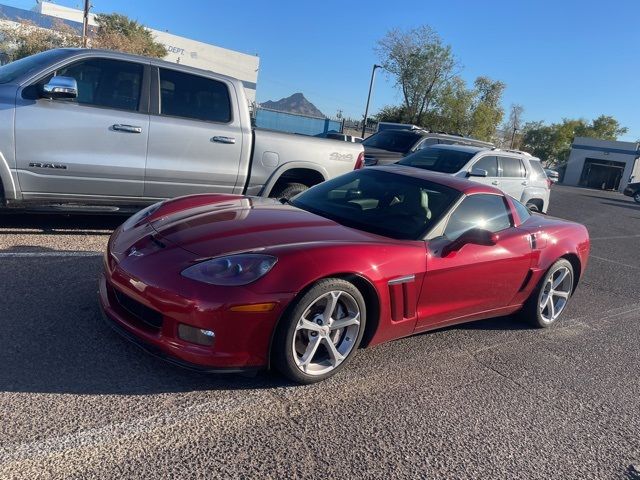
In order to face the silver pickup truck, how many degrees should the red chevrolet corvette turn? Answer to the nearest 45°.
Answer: approximately 90° to its right

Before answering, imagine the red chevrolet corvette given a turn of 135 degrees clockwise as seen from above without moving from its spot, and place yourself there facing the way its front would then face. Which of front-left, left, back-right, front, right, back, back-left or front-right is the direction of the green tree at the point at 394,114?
front

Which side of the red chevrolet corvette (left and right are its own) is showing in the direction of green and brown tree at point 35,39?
right

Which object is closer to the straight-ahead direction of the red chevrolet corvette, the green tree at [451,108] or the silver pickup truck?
the silver pickup truck

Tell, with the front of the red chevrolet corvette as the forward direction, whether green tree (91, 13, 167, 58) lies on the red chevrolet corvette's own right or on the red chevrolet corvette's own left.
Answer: on the red chevrolet corvette's own right

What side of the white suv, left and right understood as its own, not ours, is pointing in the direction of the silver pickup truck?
front

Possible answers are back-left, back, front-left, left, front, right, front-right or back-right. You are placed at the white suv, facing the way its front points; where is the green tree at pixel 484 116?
back-right

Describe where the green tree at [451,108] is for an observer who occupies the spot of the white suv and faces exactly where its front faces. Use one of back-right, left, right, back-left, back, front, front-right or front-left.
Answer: back-right

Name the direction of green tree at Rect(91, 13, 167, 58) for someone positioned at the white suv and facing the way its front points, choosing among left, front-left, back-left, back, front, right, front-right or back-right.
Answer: right

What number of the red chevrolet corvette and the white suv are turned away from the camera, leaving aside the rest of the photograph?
0

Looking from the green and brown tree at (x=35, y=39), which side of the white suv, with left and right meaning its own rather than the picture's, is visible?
right

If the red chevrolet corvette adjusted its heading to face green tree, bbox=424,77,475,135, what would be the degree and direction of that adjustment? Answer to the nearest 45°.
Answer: approximately 135° to its right

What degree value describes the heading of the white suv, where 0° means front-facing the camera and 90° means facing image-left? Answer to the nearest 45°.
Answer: approximately 45°

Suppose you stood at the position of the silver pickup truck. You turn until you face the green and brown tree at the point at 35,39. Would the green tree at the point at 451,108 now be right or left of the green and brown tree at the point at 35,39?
right
